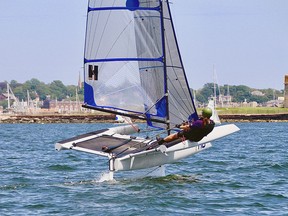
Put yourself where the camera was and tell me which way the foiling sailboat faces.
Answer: facing away from the viewer and to the right of the viewer

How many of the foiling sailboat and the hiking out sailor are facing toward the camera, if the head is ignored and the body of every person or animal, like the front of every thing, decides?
0

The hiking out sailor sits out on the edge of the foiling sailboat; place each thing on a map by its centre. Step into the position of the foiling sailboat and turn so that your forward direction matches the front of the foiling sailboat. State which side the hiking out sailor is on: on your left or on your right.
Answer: on your right
